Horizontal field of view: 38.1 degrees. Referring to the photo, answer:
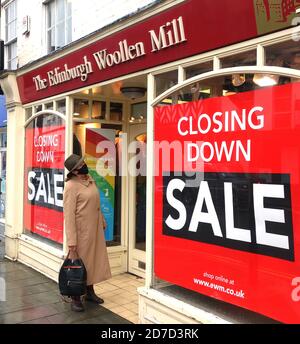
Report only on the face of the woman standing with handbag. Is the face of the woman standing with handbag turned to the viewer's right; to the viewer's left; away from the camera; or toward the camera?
to the viewer's right

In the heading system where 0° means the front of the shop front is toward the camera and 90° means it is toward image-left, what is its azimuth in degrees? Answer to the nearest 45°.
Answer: approximately 45°
